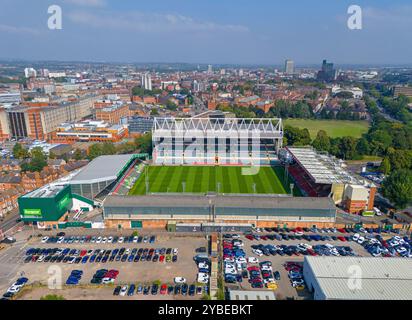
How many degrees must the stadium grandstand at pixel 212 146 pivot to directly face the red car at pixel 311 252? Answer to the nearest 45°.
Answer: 0° — it already faces it

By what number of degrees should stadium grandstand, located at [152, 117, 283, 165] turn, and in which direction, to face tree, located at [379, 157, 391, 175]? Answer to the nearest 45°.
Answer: approximately 90° to its left

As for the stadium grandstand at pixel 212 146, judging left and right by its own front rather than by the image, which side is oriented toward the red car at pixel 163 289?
front

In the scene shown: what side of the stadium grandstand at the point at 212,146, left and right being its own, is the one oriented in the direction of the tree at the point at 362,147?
left

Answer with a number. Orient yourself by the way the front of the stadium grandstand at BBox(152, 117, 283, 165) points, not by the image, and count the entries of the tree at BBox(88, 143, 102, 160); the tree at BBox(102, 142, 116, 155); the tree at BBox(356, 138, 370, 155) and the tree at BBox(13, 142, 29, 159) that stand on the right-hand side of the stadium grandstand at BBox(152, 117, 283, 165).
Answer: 3

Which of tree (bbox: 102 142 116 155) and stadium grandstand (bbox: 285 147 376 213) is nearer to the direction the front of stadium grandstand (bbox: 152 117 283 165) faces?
the stadium grandstand

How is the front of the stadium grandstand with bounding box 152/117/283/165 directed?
toward the camera

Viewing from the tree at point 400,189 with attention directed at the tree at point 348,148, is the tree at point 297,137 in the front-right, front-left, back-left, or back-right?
front-left

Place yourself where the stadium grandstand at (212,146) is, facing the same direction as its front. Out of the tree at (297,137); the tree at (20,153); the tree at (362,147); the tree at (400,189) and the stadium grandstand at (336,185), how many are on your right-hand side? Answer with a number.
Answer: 1

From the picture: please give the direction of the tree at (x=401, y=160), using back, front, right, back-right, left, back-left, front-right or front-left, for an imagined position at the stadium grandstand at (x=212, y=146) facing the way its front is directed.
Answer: left

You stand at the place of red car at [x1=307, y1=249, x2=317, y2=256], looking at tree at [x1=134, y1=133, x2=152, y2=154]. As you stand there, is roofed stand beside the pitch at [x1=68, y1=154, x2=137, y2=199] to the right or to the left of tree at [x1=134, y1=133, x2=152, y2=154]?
left

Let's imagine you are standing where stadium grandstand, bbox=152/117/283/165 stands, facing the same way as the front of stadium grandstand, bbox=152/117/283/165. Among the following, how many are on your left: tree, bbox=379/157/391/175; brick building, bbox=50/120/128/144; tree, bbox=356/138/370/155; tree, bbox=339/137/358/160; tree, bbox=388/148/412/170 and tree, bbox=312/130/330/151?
5

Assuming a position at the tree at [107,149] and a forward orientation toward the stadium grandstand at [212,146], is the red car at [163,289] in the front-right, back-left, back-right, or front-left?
front-right

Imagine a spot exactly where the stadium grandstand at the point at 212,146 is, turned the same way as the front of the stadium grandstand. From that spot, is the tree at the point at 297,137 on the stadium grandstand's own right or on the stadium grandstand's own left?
on the stadium grandstand's own left

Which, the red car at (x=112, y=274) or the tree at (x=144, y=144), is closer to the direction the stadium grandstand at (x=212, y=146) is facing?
the red car

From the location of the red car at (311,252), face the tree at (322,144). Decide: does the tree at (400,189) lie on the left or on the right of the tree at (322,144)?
right

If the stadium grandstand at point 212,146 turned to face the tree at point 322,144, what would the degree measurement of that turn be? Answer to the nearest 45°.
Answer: approximately 90° to its left

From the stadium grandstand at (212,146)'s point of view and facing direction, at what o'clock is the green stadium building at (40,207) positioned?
The green stadium building is roughly at 1 o'clock from the stadium grandstand.

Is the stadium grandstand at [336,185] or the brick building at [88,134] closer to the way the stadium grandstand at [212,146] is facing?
the stadium grandstand

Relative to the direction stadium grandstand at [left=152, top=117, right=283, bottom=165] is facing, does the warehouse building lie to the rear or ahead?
ahead

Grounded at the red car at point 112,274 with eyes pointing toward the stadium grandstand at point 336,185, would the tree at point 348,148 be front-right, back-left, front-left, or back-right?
front-left

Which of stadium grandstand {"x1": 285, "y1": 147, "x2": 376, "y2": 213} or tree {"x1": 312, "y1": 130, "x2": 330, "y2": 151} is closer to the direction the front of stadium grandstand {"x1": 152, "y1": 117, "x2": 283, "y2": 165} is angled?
the stadium grandstand
